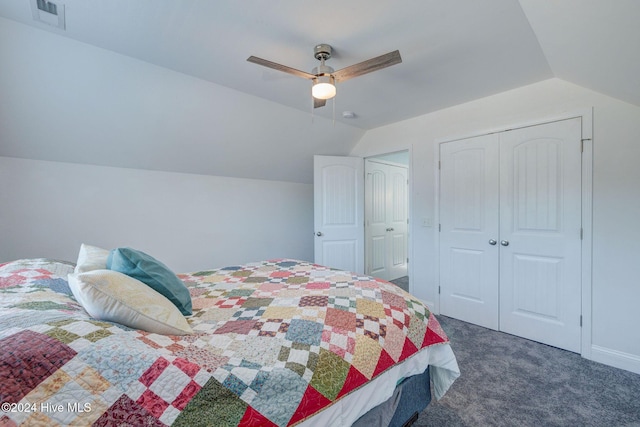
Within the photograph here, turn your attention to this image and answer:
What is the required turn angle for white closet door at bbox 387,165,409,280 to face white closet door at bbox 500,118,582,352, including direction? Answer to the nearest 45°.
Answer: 0° — it already faces it

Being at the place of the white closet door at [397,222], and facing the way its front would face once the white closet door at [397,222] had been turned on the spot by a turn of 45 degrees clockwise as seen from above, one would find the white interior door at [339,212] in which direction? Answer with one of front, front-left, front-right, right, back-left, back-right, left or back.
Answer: front-right

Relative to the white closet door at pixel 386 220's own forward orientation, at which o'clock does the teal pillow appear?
The teal pillow is roughly at 2 o'clock from the white closet door.

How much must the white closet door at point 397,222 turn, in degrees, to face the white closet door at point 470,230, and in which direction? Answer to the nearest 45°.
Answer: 0° — it already faces it

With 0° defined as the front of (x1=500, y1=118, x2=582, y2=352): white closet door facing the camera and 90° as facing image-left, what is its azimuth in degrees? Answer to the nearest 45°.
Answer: approximately 45°
